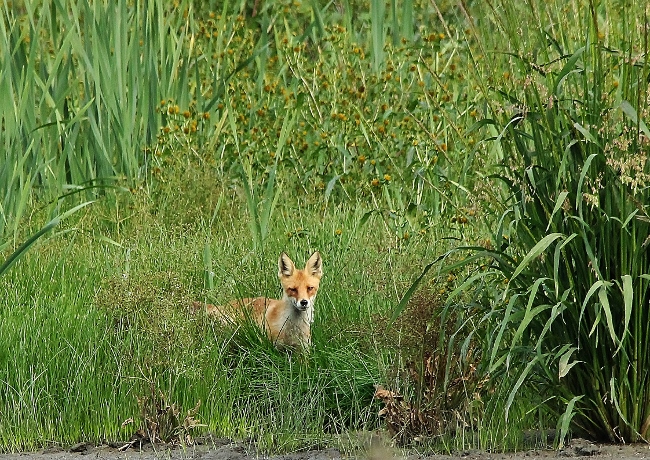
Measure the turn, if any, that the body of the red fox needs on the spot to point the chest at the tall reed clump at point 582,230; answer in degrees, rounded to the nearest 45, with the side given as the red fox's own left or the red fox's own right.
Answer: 0° — it already faces it

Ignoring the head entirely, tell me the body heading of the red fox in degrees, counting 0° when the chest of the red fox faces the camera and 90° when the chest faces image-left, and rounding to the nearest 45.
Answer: approximately 315°

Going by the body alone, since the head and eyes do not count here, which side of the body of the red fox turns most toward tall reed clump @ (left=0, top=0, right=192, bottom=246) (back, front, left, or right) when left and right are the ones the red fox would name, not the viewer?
back
